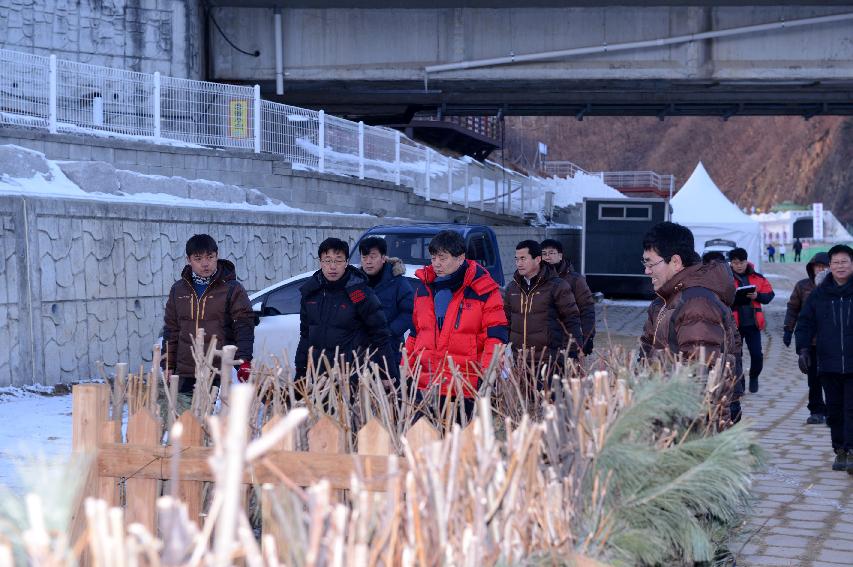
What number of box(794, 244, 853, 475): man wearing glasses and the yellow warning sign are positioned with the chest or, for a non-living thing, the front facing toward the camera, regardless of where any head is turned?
2

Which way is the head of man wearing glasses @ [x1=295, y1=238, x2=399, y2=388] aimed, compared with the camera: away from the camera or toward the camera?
toward the camera

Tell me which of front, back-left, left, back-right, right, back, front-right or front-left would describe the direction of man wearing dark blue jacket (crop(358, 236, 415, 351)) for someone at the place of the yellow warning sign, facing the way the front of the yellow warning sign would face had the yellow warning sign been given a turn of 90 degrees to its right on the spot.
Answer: left

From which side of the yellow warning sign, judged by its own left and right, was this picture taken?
front

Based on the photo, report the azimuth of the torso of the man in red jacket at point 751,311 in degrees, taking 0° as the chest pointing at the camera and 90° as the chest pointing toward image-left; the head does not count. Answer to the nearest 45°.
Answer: approximately 45°

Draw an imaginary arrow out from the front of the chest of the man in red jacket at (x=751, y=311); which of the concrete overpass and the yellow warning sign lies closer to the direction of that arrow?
the yellow warning sign

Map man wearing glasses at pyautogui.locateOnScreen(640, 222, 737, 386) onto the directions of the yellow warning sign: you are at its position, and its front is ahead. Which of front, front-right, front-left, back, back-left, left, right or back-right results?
front

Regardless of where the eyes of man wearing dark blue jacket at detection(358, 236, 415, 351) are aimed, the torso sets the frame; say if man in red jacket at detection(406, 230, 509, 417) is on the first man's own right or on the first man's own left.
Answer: on the first man's own left

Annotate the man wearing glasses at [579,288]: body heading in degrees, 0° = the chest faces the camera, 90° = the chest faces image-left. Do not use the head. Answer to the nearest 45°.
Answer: approximately 45°

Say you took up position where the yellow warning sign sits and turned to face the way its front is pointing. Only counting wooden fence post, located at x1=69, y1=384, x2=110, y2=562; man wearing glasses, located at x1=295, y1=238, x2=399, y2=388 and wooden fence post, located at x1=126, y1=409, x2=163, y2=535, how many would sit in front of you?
3

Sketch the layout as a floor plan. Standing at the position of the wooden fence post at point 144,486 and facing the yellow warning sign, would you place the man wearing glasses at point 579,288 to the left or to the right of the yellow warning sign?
right

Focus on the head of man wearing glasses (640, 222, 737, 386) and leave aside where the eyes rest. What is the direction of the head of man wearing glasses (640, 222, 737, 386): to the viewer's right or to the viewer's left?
to the viewer's left
